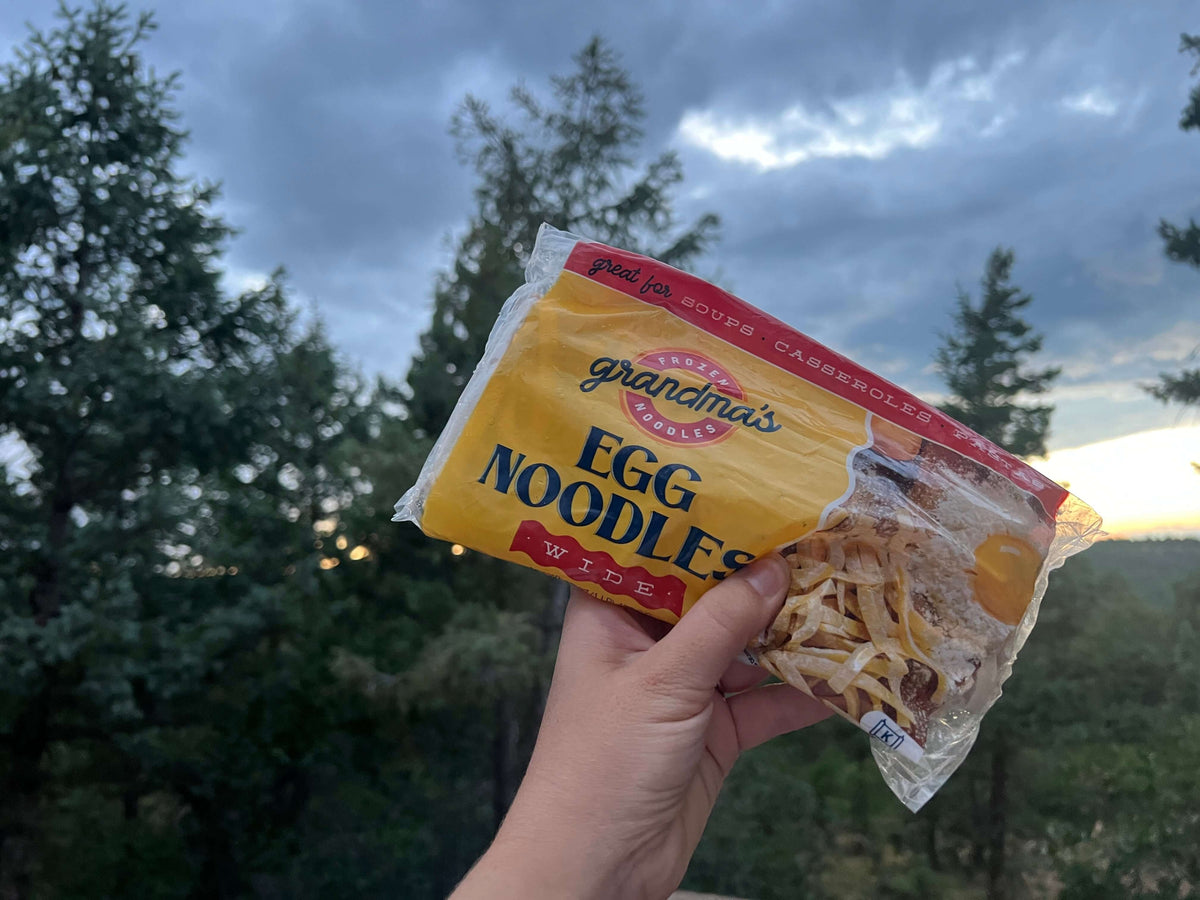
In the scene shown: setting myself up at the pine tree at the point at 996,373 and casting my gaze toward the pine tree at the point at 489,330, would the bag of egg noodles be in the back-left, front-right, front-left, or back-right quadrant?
front-left

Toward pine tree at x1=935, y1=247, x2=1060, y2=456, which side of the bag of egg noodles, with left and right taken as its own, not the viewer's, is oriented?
back

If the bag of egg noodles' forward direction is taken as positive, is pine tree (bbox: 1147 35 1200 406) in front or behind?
behind

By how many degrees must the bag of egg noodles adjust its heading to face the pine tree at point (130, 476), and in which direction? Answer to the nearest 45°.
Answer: approximately 135° to its right

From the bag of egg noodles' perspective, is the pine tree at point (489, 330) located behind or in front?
behind

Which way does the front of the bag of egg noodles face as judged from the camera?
facing the viewer

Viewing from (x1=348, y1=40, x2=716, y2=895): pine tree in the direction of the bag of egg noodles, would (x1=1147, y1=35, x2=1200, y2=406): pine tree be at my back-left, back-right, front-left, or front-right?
front-left

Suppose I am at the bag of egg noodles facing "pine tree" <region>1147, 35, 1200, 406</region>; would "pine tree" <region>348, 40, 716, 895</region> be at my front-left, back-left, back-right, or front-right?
front-left
